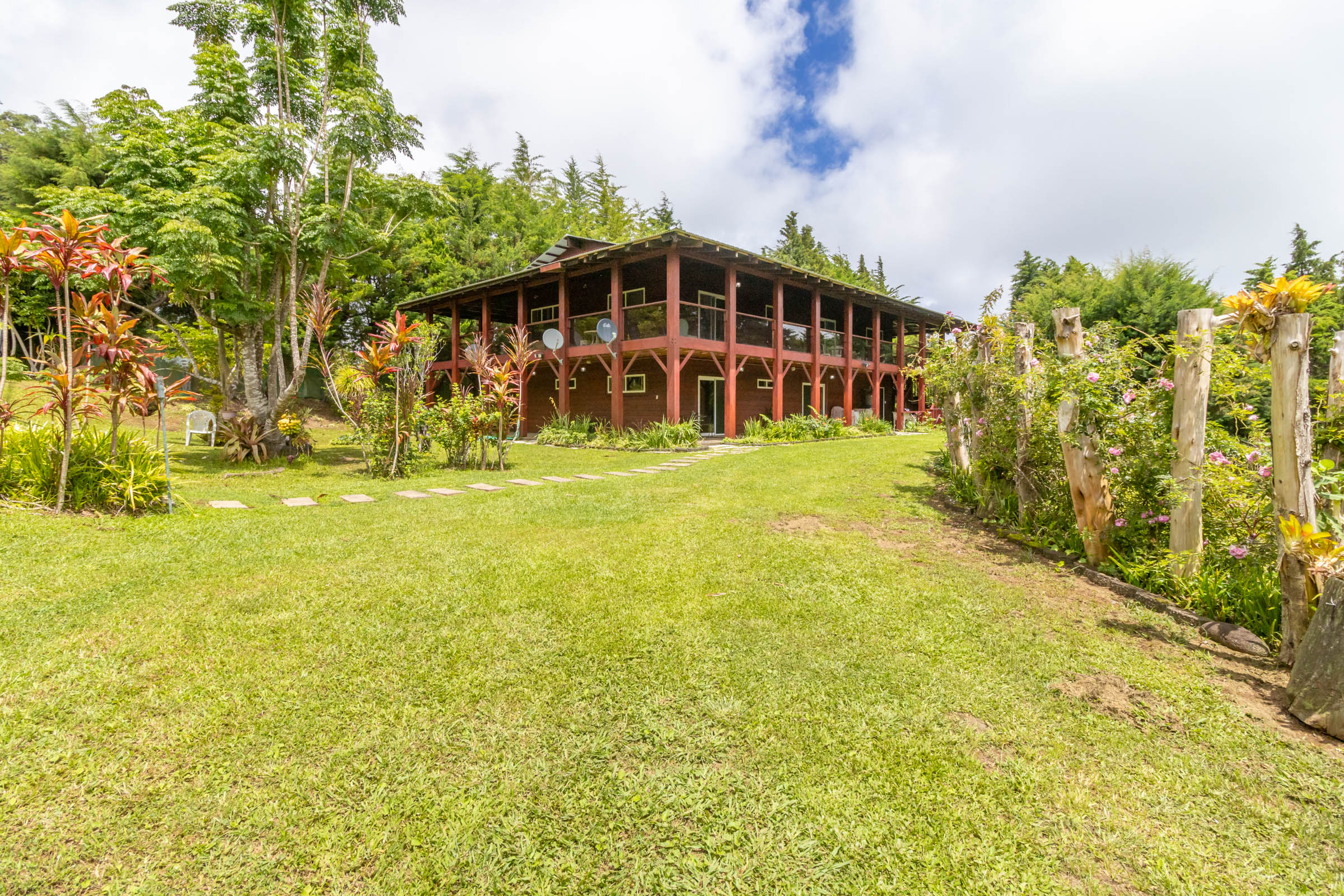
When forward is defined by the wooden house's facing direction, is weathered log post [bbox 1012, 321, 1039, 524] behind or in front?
in front

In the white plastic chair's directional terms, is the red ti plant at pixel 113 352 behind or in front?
in front

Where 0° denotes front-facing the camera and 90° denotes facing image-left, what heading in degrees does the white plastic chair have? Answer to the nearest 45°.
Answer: approximately 0°

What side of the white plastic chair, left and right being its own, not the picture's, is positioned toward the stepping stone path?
front

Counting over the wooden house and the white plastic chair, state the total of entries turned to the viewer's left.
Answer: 0

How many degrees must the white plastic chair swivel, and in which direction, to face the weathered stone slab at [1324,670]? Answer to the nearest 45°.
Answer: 0° — it already faces it
